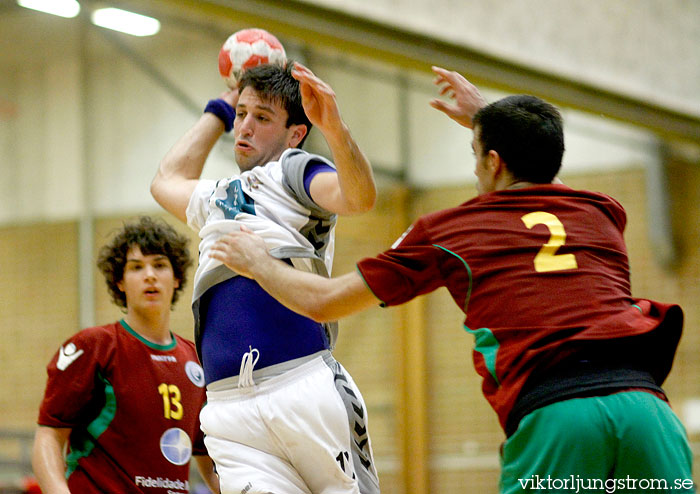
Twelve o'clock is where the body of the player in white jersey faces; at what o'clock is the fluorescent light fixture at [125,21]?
The fluorescent light fixture is roughly at 4 o'clock from the player in white jersey.

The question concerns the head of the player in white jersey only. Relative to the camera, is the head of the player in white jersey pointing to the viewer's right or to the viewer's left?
to the viewer's left

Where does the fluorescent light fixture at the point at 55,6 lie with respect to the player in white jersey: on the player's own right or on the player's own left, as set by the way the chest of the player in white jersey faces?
on the player's own right

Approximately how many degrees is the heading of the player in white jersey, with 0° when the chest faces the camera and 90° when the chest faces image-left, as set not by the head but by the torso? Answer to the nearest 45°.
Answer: approximately 45°
